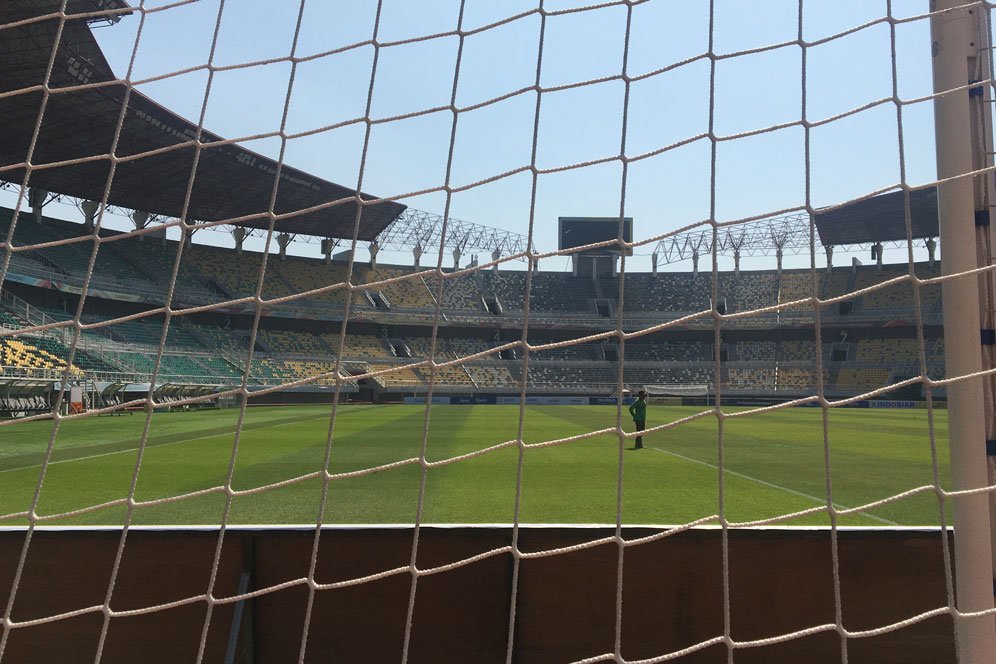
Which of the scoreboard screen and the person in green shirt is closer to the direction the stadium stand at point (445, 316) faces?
the person in green shirt

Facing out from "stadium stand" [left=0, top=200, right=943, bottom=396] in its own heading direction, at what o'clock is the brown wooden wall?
The brown wooden wall is roughly at 12 o'clock from the stadium stand.

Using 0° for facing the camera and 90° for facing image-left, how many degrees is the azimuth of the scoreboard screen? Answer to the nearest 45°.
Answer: approximately 0°

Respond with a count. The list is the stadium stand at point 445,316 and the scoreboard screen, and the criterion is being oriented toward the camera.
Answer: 2

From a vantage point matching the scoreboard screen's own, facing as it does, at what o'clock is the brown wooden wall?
The brown wooden wall is roughly at 12 o'clock from the scoreboard screen.

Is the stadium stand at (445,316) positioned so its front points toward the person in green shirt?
yes

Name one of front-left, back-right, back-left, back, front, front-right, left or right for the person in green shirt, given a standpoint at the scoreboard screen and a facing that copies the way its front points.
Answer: front

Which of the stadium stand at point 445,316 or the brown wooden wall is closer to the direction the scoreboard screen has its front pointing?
the brown wooden wall

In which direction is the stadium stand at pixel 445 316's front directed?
toward the camera
